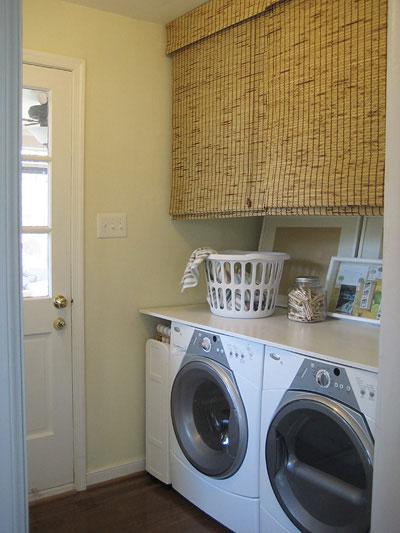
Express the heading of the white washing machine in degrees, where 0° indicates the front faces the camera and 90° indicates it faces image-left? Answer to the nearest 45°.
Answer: approximately 45°

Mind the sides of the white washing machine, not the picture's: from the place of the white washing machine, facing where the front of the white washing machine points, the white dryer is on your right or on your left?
on your left

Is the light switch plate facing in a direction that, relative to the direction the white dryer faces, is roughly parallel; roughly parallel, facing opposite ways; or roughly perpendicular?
roughly perpendicular

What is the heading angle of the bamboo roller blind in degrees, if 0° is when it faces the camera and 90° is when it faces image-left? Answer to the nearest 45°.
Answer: approximately 45°

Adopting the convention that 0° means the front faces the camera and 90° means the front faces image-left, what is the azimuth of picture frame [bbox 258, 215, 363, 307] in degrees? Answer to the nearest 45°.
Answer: approximately 45°
